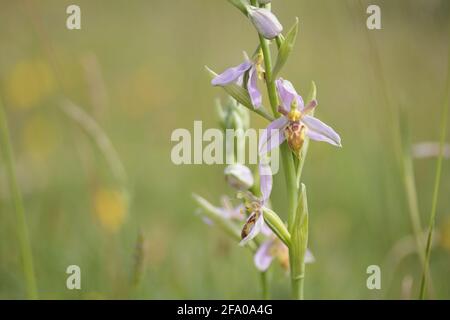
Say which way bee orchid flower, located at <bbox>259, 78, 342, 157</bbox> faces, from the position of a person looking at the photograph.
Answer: facing the viewer

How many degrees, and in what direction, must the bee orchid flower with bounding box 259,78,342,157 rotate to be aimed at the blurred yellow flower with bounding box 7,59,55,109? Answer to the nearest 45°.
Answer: approximately 135° to its right

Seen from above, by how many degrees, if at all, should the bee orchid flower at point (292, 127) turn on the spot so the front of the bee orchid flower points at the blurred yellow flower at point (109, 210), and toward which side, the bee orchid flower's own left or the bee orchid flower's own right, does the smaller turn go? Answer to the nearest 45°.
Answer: approximately 135° to the bee orchid flower's own right

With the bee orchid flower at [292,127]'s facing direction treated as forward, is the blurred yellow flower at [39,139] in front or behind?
behind
